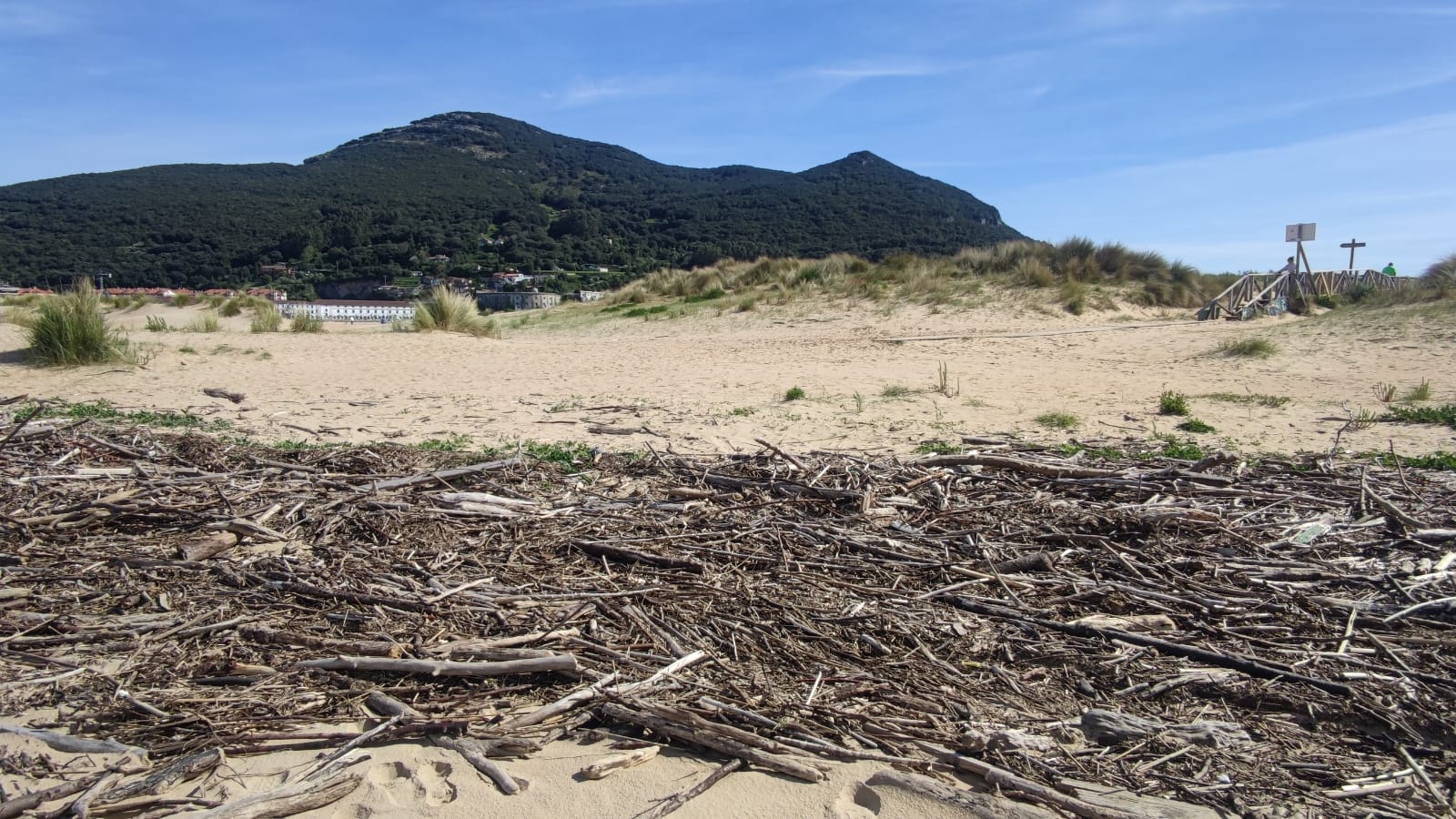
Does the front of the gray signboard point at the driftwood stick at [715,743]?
yes

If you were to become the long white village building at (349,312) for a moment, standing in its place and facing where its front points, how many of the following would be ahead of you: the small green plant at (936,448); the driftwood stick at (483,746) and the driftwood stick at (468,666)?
3

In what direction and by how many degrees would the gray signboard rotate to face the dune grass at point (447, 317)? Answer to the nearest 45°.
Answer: approximately 45° to its right

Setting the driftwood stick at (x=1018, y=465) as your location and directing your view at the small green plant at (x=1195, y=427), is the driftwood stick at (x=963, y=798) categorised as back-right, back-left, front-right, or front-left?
back-right

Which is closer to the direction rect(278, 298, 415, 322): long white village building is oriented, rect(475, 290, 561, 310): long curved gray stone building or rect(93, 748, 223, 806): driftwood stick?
the driftwood stick

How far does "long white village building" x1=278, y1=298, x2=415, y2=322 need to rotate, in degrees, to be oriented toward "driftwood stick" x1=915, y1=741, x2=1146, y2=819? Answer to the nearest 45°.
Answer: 0° — it already faces it

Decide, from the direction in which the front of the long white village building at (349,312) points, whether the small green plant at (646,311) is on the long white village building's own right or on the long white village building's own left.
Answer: on the long white village building's own left

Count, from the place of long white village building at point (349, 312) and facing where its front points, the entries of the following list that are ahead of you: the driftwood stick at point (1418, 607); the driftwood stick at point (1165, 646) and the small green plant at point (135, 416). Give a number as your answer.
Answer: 3
